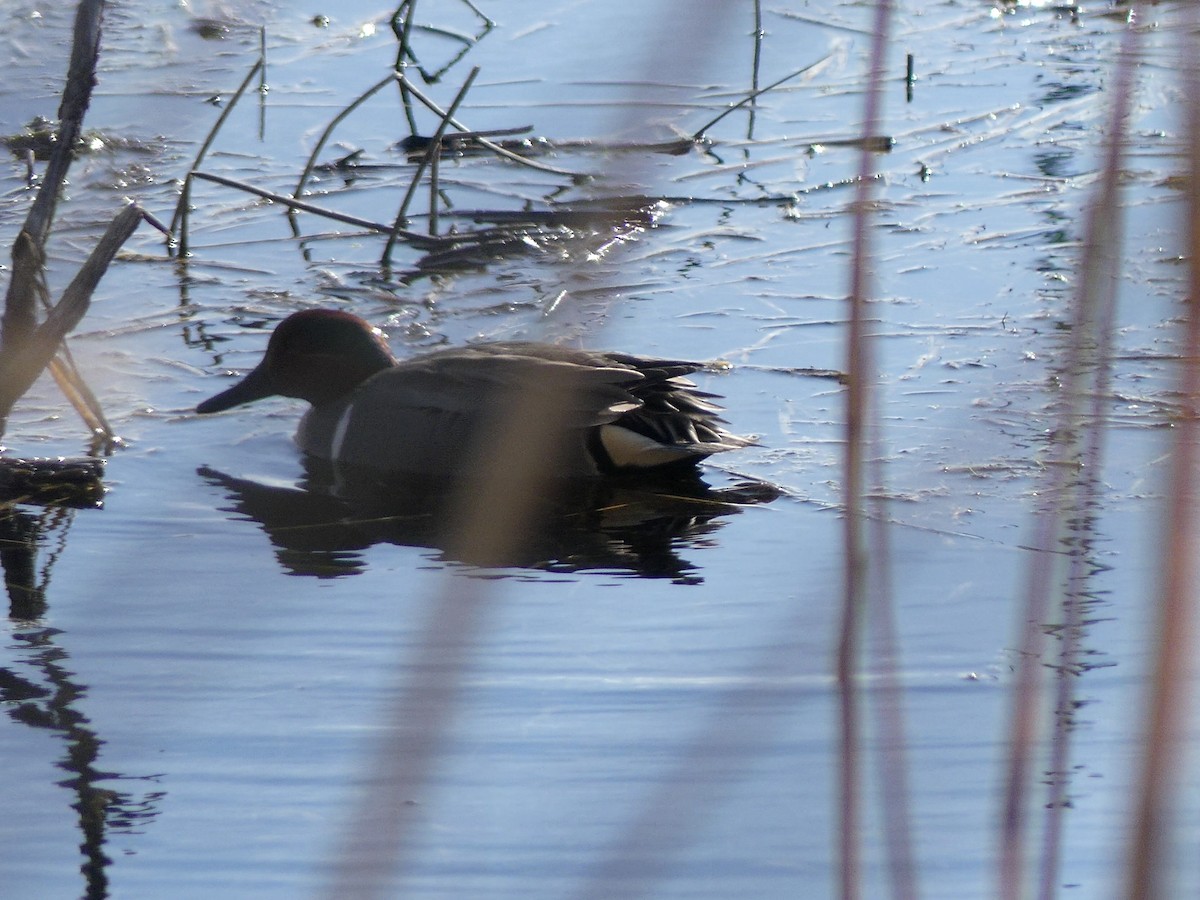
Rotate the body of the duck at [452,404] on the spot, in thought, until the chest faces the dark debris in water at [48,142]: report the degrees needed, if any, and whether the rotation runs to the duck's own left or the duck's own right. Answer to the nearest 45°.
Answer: approximately 45° to the duck's own right

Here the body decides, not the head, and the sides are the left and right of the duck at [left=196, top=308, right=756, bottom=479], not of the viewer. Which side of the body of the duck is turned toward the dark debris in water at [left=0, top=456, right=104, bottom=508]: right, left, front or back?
front

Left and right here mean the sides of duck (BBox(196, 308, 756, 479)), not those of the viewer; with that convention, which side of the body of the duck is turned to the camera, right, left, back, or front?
left

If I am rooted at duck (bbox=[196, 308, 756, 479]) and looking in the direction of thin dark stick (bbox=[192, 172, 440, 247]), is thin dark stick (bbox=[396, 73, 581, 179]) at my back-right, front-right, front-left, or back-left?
front-right

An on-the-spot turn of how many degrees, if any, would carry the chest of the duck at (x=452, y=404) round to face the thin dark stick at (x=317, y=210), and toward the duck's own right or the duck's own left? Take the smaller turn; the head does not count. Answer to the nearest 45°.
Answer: approximately 90° to the duck's own right

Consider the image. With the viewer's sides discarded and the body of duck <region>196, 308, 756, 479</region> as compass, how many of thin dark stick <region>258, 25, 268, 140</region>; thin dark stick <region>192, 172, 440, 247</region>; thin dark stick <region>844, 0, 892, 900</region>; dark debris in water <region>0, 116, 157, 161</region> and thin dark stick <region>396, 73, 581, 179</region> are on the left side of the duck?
1

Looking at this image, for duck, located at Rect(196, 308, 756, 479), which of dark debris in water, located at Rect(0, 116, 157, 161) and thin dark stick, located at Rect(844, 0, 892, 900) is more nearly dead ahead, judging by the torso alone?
the dark debris in water

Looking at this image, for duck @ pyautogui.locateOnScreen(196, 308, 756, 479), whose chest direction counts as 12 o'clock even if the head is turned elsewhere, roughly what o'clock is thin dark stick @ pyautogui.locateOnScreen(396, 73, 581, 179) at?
The thin dark stick is roughly at 3 o'clock from the duck.

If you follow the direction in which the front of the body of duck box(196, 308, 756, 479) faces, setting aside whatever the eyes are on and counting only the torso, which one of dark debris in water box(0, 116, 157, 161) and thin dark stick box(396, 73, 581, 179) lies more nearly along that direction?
the dark debris in water

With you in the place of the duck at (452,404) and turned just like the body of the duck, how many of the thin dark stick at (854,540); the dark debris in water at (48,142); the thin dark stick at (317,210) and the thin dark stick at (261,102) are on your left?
1

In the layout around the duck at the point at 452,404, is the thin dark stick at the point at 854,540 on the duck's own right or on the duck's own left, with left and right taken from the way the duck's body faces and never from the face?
on the duck's own left

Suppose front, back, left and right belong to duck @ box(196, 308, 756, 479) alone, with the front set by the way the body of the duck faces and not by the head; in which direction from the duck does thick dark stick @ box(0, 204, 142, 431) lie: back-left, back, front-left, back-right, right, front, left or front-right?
front-left
